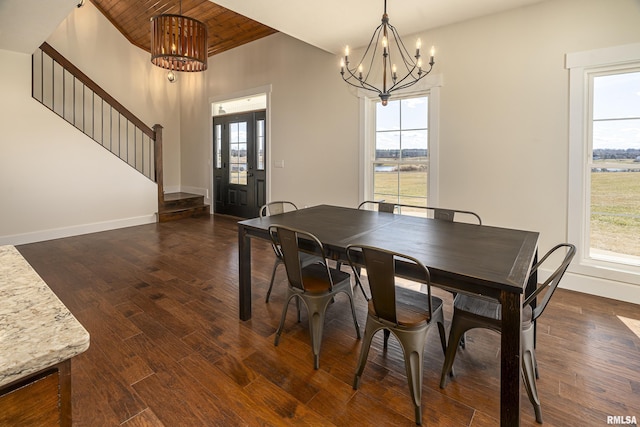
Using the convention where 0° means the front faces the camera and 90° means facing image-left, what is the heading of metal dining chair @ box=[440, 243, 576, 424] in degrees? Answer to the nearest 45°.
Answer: approximately 90°

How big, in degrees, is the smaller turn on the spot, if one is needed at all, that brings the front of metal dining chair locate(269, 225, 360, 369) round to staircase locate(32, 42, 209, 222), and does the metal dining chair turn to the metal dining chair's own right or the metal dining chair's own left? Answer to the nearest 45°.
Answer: approximately 90° to the metal dining chair's own left

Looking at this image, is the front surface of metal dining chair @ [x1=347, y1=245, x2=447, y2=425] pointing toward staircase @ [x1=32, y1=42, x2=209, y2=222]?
no

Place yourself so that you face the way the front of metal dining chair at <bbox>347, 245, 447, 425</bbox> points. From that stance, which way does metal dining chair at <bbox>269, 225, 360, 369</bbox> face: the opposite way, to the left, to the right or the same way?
the same way

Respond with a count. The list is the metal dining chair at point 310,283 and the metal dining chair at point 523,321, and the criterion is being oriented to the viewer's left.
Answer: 1

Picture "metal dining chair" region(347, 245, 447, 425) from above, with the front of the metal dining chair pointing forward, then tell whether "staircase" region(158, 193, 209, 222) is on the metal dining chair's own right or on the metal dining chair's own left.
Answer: on the metal dining chair's own left

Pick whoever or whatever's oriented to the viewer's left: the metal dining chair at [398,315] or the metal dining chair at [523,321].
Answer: the metal dining chair at [523,321]

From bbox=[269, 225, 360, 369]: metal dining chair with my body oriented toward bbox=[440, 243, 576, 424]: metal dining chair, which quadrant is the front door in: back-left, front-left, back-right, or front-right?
back-left

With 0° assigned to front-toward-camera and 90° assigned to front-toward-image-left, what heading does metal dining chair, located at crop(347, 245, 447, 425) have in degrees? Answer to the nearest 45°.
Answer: approximately 225°

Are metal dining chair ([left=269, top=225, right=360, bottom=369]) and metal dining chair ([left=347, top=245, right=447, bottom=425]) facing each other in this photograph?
no

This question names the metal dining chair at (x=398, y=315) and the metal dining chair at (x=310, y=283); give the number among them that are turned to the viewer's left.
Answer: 0
